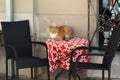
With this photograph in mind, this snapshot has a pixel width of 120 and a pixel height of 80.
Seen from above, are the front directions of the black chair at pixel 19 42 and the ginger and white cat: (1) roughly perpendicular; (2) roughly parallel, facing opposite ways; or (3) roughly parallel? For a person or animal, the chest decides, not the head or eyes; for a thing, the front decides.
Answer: roughly perpendicular

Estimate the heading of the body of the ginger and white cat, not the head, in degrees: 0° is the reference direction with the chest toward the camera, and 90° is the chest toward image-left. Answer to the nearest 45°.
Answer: approximately 45°

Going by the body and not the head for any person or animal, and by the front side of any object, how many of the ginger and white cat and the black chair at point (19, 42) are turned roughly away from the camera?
0

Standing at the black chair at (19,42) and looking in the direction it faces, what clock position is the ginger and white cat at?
The ginger and white cat is roughly at 11 o'clock from the black chair.

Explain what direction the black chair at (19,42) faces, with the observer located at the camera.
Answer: facing the viewer and to the right of the viewer
